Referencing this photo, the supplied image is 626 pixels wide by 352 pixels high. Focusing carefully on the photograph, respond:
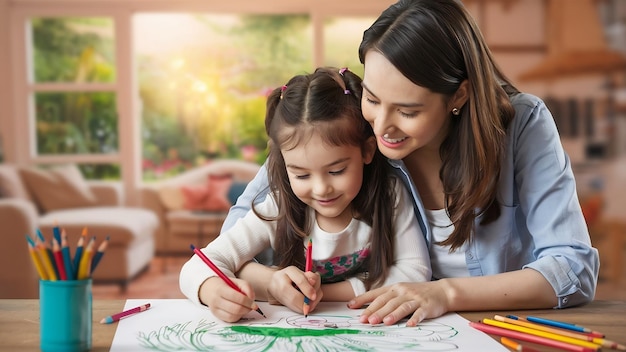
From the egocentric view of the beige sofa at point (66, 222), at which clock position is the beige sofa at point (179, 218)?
the beige sofa at point (179, 218) is roughly at 9 o'clock from the beige sofa at point (66, 222).

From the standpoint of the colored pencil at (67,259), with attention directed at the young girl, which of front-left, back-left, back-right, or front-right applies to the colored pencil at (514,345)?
front-right

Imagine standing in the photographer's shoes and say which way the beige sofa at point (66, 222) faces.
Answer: facing the viewer and to the right of the viewer

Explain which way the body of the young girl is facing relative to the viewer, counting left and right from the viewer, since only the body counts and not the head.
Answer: facing the viewer

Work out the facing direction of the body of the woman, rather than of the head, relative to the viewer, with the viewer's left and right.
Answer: facing the viewer and to the left of the viewer

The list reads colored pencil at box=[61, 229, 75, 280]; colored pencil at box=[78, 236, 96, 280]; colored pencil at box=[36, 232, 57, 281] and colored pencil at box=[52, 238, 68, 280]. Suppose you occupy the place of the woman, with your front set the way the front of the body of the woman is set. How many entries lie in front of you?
4

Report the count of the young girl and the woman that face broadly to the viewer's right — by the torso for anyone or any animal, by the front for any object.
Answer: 0

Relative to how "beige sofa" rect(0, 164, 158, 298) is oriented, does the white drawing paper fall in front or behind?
in front

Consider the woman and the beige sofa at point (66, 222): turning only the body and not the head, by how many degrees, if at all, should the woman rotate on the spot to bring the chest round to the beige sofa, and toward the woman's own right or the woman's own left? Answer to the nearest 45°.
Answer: approximately 90° to the woman's own right

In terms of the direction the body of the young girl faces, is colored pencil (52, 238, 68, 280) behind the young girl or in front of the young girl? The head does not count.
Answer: in front

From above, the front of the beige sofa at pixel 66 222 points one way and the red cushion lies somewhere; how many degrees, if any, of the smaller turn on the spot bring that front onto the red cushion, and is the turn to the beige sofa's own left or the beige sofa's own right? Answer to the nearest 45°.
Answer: approximately 90° to the beige sofa's own left

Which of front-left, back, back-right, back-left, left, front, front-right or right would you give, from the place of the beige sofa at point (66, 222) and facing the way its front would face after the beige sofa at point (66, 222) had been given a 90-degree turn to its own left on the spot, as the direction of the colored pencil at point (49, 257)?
back-right

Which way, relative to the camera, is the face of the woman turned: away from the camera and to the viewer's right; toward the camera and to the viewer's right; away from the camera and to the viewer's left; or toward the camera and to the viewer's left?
toward the camera and to the viewer's left

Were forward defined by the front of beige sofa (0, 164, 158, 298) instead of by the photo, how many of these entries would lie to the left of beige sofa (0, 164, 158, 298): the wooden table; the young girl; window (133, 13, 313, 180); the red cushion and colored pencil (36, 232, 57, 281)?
2

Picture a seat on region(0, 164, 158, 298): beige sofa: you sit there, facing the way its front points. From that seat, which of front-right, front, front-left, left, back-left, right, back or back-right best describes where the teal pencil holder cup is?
front-right
